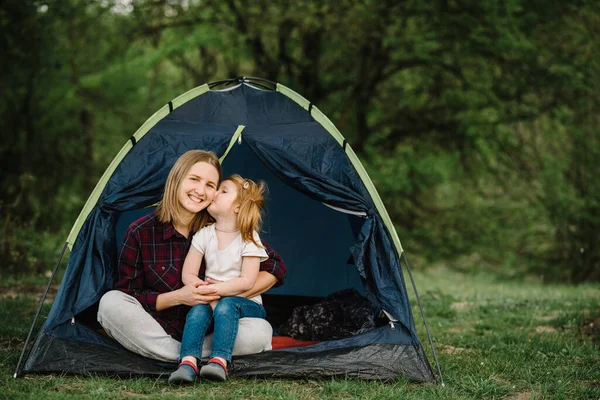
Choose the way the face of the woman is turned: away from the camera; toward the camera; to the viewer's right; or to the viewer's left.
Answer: toward the camera

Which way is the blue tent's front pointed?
toward the camera

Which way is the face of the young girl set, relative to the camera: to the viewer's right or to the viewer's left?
to the viewer's left
